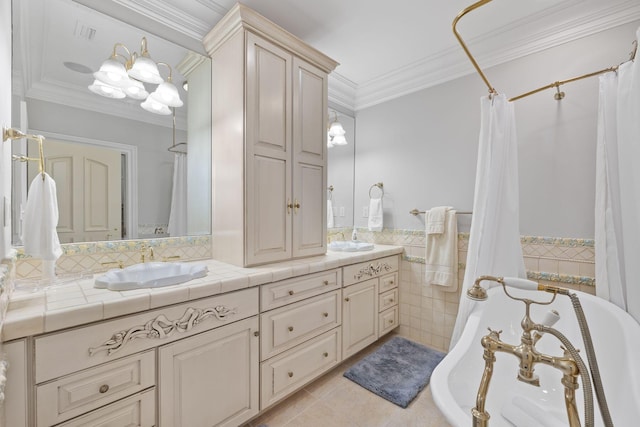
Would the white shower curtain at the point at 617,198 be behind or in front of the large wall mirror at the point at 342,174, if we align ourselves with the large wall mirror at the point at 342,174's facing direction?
in front

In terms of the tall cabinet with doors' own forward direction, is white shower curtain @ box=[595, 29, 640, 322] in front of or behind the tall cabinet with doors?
in front

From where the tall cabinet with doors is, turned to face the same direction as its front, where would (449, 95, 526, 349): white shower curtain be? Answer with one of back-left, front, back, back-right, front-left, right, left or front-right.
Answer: front-left

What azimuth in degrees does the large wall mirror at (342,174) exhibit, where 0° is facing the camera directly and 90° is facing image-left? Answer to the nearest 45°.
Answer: approximately 315°

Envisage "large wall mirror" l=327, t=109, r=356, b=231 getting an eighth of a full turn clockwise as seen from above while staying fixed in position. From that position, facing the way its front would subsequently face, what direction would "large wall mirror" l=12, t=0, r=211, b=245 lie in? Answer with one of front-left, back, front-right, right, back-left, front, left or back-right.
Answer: front-right

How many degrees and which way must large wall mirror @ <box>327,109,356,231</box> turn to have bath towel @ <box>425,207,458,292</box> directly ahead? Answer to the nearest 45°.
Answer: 0° — it already faces it

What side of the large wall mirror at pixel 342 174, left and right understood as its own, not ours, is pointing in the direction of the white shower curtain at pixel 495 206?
front

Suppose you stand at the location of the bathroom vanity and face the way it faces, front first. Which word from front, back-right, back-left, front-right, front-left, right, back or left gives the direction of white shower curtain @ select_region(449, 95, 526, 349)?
front-left

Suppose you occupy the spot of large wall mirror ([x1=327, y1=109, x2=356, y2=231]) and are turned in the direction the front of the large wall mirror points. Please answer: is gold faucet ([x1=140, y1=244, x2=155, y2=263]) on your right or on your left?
on your right

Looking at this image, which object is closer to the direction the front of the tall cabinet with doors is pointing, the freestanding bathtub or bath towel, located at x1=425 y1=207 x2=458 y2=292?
the freestanding bathtub
